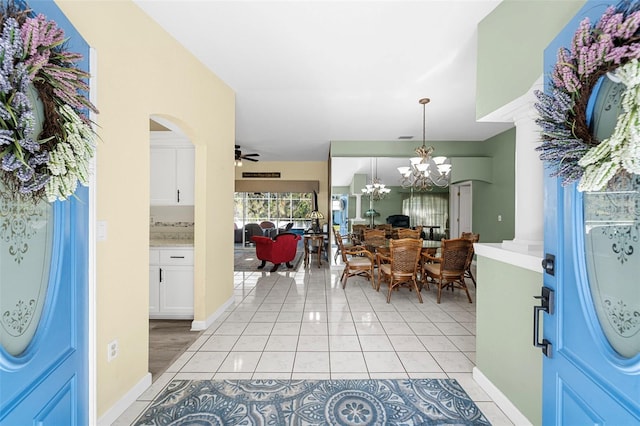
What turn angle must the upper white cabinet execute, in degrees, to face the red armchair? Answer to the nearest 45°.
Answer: approximately 135° to its left

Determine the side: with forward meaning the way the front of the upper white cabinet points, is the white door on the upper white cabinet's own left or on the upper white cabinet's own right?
on the upper white cabinet's own left

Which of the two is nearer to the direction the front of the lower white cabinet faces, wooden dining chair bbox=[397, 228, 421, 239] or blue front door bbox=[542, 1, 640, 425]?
the blue front door

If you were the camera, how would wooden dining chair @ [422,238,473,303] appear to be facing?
facing away from the viewer and to the left of the viewer

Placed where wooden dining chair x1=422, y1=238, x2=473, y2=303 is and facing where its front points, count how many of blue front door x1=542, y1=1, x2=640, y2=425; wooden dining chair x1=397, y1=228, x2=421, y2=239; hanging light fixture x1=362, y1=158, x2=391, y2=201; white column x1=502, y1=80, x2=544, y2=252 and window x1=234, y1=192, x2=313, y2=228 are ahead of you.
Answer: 3

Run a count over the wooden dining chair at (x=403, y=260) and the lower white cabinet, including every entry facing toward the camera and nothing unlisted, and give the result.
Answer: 1

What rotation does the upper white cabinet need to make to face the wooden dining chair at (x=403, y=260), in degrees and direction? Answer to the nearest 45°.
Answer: approximately 90° to its left

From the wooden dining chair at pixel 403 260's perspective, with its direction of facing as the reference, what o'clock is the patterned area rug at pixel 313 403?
The patterned area rug is roughly at 8 o'clock from the wooden dining chair.

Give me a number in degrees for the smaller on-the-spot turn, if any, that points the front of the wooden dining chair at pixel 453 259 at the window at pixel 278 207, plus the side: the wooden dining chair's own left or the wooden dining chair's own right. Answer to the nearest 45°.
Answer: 0° — it already faces it

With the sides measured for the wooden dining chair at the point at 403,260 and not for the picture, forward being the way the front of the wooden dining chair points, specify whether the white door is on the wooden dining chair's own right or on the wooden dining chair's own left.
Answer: on the wooden dining chair's own right

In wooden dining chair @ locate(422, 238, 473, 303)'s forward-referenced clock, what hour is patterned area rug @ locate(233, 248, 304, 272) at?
The patterned area rug is roughly at 11 o'clock from the wooden dining chair.

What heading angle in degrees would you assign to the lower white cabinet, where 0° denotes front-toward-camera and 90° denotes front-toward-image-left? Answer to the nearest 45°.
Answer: approximately 0°

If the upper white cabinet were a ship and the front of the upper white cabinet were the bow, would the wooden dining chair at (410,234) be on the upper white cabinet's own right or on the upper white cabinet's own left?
on the upper white cabinet's own left
